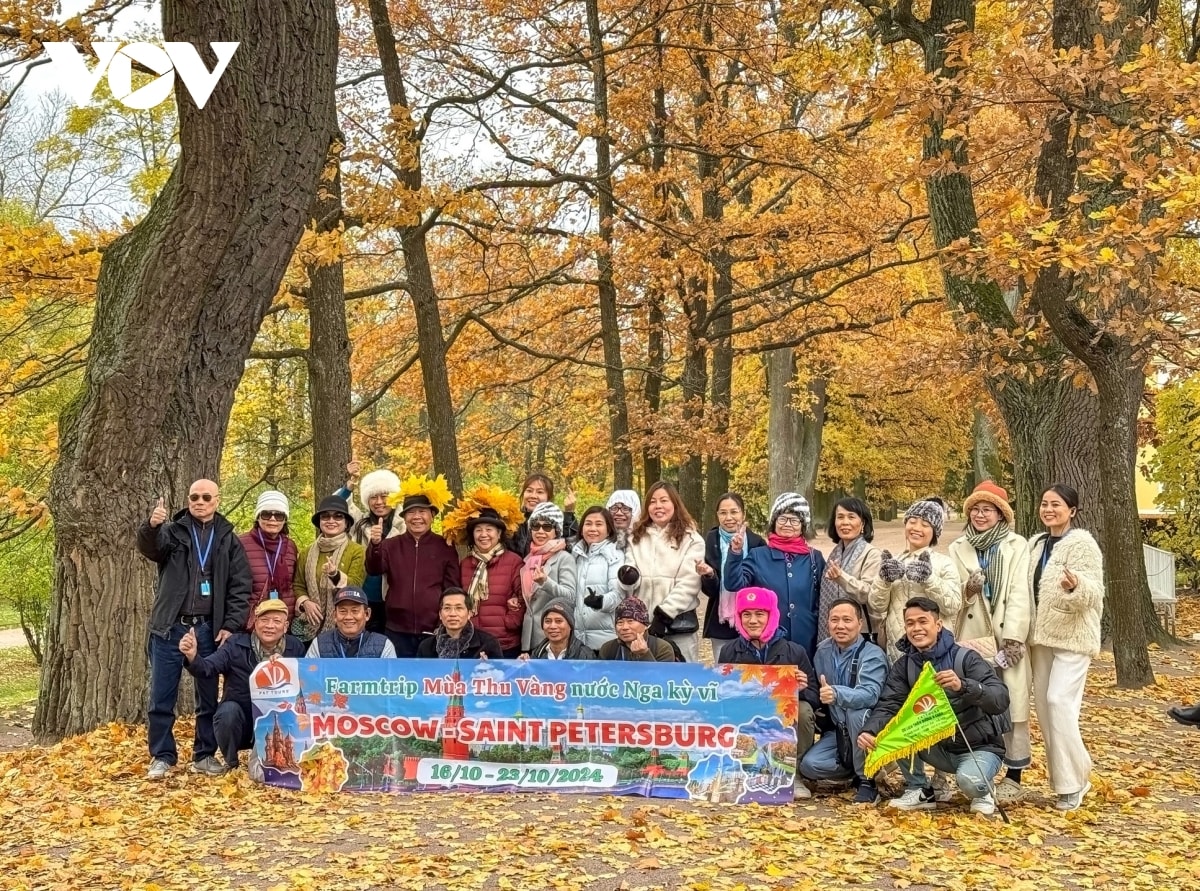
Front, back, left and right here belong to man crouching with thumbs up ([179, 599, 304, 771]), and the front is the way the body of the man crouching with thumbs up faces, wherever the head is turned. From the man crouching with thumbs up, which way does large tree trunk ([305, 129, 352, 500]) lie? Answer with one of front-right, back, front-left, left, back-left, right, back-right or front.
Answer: back

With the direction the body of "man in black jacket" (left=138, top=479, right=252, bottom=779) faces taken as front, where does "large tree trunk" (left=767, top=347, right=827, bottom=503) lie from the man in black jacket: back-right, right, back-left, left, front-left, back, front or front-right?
back-left

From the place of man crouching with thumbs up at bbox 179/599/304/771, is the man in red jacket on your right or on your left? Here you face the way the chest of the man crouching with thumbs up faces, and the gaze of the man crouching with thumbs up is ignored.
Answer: on your left

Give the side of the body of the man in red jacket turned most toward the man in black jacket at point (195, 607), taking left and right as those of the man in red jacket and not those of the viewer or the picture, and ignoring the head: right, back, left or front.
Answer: right
